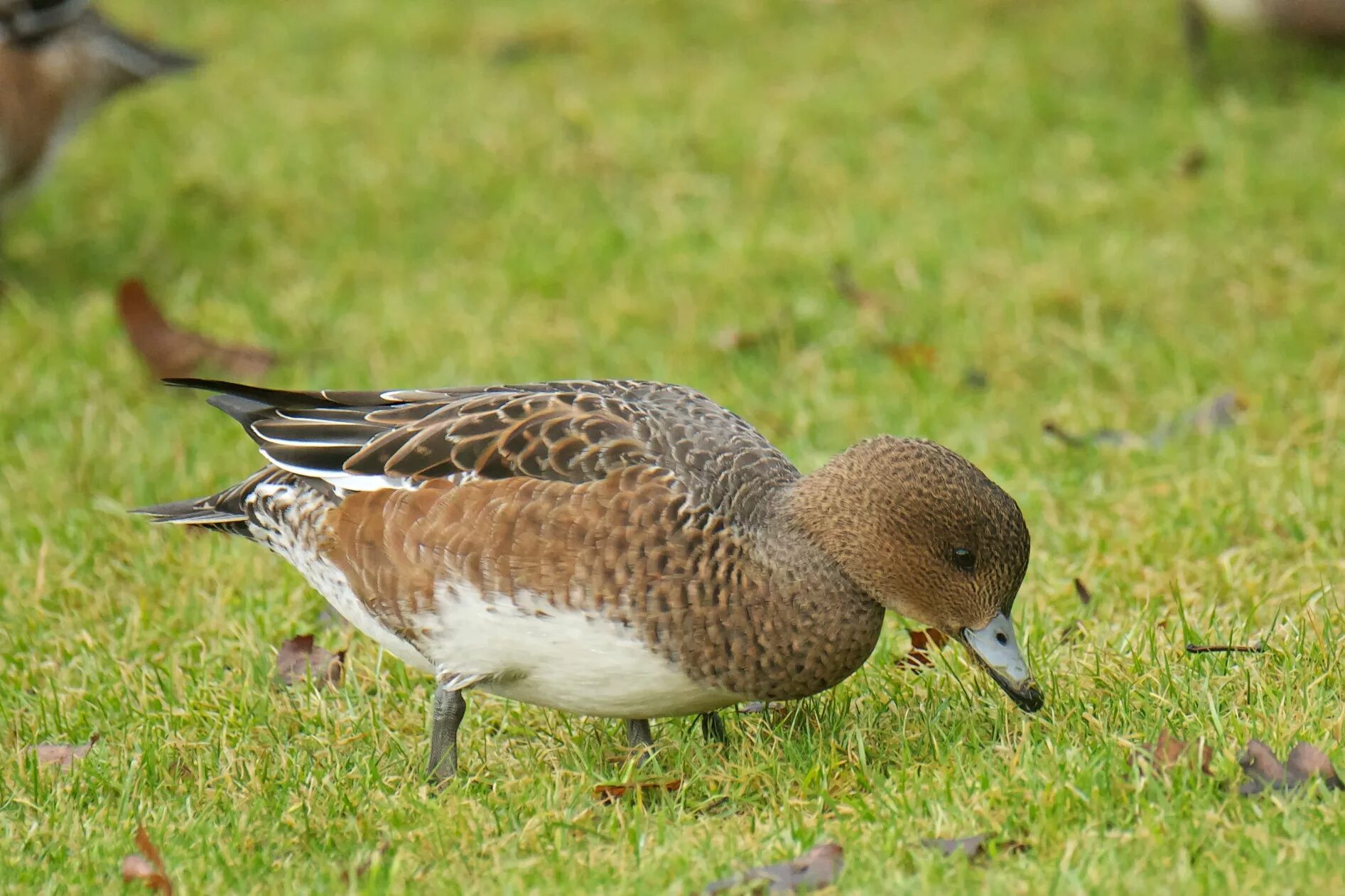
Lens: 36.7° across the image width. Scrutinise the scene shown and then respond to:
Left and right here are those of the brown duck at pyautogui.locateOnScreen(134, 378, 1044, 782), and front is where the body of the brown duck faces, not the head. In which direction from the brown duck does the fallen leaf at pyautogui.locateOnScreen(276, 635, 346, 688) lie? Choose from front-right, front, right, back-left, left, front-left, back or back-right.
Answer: back-left

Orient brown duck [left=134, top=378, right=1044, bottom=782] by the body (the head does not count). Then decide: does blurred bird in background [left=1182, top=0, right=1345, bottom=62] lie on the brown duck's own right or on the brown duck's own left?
on the brown duck's own left

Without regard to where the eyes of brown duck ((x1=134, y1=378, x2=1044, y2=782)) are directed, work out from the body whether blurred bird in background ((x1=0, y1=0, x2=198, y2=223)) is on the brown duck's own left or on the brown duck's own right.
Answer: on the brown duck's own left

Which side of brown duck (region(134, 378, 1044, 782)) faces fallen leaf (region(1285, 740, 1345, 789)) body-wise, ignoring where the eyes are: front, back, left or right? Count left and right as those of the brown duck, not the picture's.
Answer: front

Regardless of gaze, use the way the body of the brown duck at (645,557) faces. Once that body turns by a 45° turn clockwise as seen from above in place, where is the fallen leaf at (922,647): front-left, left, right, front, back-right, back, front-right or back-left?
left

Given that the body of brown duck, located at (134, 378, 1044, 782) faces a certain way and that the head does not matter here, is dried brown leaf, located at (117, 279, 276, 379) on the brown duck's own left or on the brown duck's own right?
on the brown duck's own left

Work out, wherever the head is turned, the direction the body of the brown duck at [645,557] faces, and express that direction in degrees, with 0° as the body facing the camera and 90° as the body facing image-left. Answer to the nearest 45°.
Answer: approximately 270°

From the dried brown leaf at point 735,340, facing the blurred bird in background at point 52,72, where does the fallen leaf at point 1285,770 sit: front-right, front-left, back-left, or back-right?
back-left

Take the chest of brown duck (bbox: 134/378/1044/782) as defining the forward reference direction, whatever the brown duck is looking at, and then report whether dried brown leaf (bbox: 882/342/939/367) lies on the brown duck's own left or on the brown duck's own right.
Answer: on the brown duck's own left

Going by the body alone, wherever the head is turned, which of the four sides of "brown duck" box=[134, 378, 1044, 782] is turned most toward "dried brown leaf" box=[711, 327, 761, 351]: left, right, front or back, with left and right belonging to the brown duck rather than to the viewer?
left

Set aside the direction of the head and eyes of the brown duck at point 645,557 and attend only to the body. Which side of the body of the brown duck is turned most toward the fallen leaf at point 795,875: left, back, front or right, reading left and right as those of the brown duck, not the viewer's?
right

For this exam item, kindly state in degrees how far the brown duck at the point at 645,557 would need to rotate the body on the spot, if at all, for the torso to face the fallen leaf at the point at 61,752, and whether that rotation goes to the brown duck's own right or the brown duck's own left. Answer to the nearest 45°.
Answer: approximately 180°
